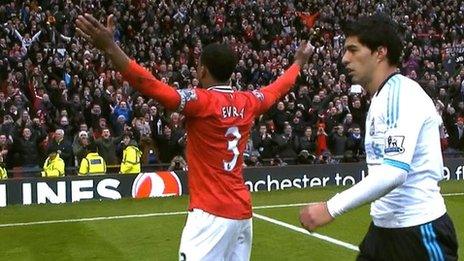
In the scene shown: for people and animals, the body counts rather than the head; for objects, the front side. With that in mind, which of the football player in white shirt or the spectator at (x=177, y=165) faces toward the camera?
the spectator

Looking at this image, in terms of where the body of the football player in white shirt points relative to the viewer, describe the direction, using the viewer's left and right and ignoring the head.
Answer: facing to the left of the viewer

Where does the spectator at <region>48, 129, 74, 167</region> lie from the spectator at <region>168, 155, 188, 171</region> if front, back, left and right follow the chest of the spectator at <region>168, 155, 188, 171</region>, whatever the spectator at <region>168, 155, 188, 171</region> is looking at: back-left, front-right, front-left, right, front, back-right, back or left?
right

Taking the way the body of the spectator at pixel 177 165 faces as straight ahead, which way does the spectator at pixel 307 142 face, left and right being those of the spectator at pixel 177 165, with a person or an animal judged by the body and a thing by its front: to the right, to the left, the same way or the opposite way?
the same way

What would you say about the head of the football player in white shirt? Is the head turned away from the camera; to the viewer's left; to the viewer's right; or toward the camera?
to the viewer's left

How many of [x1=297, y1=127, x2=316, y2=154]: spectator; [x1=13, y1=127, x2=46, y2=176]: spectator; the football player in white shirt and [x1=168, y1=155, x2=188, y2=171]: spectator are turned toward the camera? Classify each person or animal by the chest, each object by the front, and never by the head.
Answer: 3

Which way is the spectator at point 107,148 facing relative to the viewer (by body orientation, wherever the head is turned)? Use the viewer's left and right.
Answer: facing the viewer

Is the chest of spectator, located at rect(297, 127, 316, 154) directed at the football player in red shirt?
yes

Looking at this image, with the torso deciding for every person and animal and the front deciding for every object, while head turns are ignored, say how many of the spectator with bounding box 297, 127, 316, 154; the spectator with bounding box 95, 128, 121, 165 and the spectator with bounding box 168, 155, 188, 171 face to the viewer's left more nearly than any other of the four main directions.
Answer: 0

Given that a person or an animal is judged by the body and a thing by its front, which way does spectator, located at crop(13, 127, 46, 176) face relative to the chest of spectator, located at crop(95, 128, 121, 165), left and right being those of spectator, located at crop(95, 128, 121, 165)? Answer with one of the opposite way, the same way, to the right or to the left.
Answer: the same way

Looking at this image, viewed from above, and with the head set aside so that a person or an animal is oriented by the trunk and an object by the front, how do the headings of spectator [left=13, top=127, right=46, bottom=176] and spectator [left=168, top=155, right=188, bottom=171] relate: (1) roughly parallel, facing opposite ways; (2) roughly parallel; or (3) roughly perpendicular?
roughly parallel

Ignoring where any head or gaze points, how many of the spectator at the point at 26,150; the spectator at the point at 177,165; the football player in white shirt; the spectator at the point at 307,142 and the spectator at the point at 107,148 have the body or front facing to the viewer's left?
1

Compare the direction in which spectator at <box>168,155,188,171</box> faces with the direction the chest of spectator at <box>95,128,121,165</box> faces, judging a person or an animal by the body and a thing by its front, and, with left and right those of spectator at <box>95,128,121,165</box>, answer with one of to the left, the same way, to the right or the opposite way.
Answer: the same way

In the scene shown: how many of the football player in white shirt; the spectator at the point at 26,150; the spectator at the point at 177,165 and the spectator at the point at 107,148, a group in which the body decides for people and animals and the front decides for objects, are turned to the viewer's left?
1

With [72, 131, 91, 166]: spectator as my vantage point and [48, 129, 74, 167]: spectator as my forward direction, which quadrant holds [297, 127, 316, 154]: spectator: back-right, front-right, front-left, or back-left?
back-right

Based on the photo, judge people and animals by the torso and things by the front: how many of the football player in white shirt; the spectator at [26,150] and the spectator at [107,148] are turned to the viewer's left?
1

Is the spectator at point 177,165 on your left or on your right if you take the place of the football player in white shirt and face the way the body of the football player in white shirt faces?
on your right

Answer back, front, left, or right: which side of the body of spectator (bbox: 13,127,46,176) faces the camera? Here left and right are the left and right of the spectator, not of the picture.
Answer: front

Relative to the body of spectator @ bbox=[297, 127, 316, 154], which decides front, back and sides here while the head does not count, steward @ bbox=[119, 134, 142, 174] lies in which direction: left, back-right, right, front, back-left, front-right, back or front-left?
front-right
